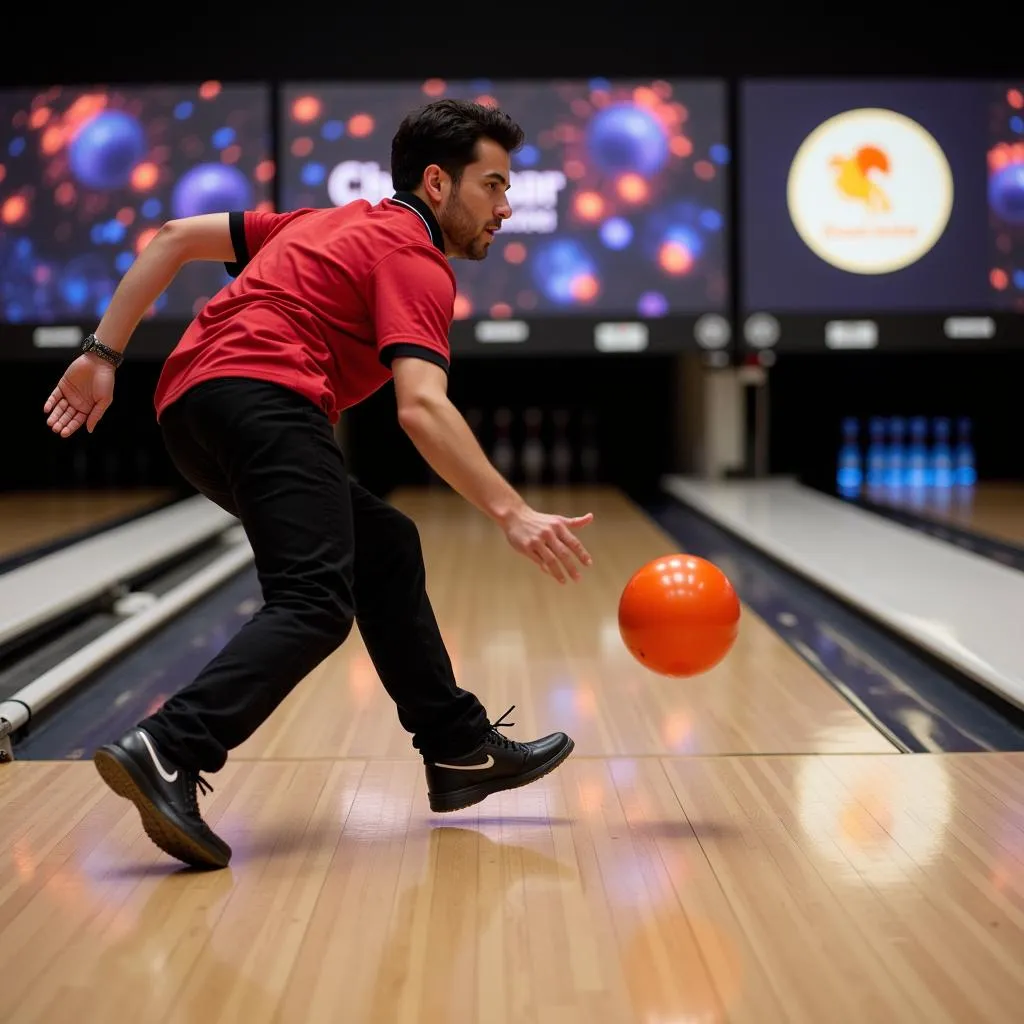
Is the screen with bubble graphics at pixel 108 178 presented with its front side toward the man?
yes

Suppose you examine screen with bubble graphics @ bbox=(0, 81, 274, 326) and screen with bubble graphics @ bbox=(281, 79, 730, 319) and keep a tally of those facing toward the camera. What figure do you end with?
2

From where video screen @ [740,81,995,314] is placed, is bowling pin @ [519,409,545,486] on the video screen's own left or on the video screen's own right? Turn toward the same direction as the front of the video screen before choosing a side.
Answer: on the video screen's own right

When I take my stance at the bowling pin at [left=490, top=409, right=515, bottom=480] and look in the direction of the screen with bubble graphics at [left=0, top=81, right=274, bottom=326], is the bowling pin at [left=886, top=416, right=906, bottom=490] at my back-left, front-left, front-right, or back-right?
back-left

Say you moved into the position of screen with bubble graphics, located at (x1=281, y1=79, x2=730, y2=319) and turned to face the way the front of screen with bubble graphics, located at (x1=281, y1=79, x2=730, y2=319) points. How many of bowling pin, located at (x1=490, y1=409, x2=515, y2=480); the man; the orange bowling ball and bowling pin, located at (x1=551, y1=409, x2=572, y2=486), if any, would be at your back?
2

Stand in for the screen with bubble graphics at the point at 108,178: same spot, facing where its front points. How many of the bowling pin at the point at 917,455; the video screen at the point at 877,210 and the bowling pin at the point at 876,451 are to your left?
3

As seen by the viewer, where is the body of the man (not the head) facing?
to the viewer's right

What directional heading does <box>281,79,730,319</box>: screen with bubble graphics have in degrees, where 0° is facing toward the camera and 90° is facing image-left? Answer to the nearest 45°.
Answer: approximately 0°

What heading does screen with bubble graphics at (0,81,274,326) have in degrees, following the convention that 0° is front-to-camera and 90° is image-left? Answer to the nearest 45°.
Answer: approximately 0°

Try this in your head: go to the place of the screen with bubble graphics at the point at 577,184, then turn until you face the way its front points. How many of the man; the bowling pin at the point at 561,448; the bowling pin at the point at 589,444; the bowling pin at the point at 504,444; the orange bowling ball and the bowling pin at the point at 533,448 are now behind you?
4

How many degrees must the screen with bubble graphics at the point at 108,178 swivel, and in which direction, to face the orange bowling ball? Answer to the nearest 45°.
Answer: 0° — it already faces it

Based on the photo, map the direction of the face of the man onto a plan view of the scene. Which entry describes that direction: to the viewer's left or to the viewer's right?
to the viewer's right

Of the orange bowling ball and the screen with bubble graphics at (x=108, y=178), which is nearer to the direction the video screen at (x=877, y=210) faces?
the orange bowling ball

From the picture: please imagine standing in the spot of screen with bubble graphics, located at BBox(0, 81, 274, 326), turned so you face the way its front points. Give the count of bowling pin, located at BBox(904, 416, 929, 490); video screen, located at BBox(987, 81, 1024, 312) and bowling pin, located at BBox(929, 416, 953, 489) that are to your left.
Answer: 3
